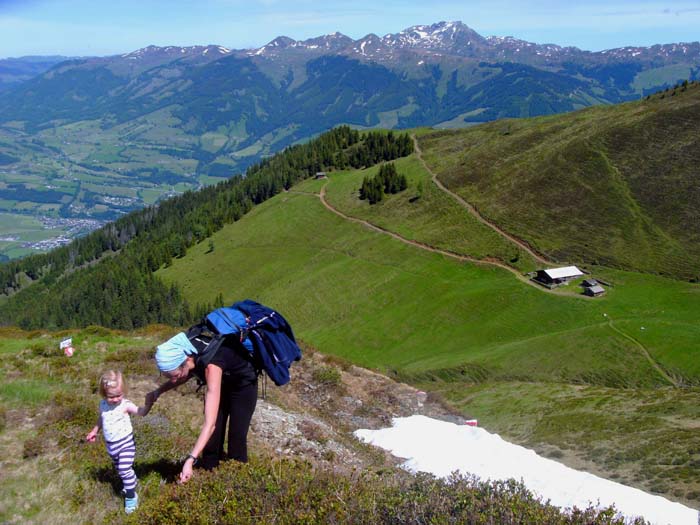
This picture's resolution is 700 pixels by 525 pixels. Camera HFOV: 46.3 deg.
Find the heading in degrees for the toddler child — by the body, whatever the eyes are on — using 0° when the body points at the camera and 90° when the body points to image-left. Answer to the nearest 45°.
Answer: approximately 0°

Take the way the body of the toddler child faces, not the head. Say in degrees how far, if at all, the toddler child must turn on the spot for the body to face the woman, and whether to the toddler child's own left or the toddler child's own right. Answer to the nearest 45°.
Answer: approximately 45° to the toddler child's own left
